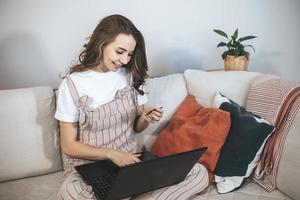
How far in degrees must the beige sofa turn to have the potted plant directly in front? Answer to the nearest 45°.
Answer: approximately 135° to its left

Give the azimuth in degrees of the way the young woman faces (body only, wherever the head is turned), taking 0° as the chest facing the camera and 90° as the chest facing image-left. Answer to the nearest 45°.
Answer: approximately 315°

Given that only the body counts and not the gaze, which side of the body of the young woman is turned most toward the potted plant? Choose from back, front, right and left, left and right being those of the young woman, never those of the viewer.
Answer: left

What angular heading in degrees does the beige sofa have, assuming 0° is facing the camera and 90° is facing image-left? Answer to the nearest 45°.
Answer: approximately 0°
